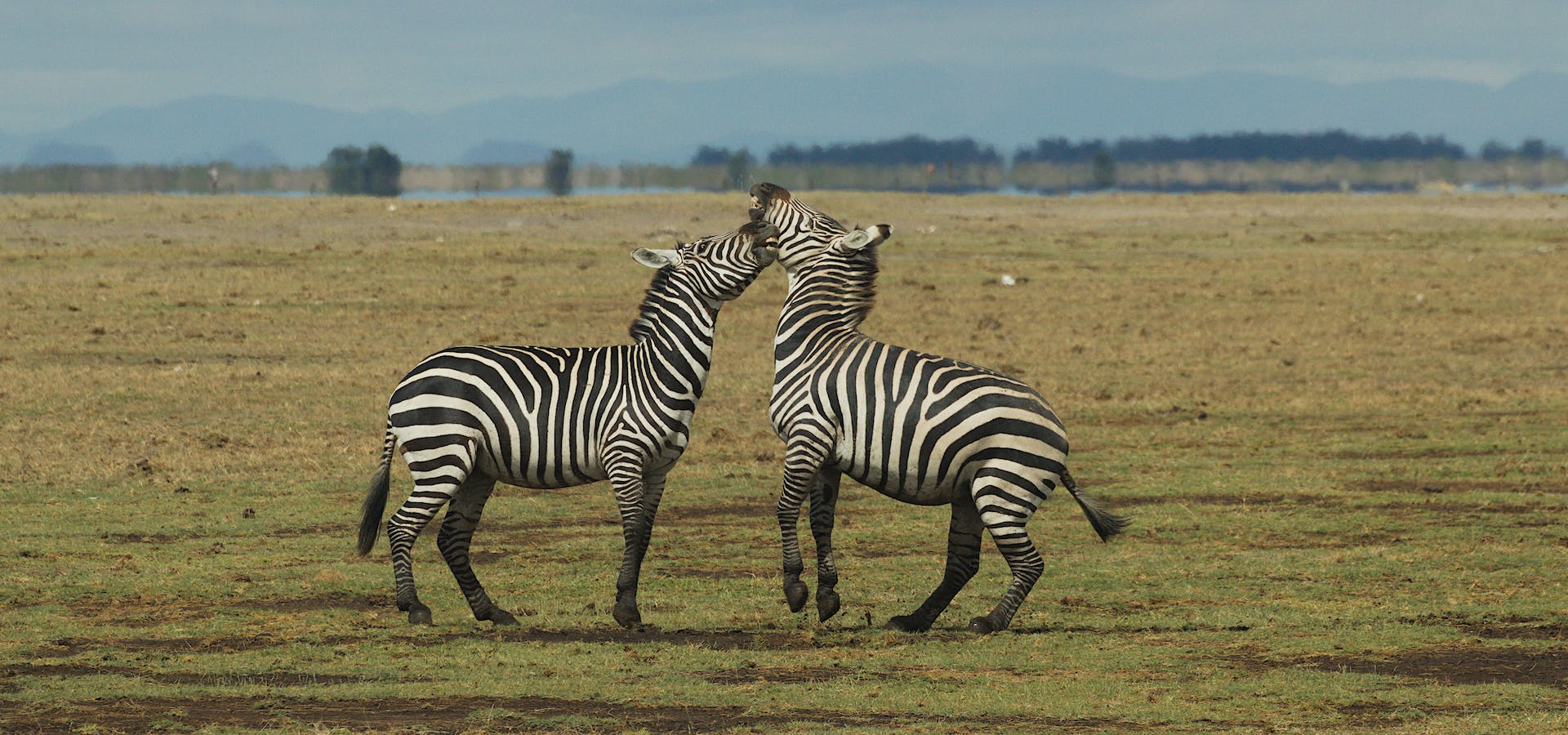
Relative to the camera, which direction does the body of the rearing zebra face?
to the viewer's left

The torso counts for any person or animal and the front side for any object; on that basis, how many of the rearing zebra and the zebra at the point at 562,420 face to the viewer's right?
1

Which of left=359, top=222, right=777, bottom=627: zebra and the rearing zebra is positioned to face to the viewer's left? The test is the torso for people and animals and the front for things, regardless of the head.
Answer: the rearing zebra

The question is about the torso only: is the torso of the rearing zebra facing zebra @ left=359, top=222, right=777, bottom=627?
yes

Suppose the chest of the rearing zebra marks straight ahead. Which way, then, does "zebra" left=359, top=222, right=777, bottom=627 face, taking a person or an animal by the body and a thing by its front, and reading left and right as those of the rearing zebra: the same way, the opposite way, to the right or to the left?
the opposite way

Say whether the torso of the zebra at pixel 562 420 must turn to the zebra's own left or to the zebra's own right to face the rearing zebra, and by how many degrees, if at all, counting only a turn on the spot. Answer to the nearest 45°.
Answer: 0° — it already faces it

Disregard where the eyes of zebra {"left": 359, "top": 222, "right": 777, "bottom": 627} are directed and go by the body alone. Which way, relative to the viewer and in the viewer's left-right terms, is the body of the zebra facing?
facing to the right of the viewer
